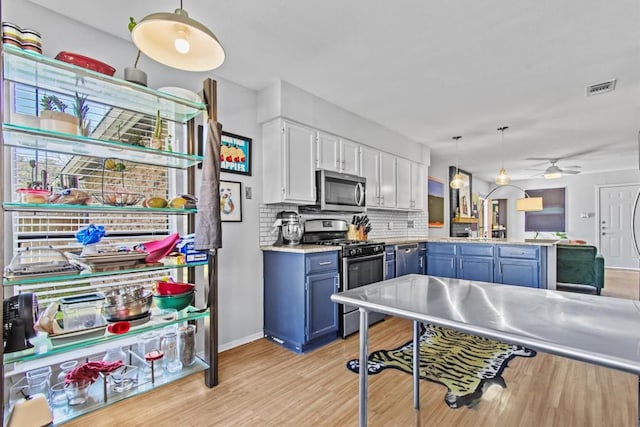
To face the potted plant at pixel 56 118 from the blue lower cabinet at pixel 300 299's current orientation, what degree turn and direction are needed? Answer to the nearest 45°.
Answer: approximately 90° to its right

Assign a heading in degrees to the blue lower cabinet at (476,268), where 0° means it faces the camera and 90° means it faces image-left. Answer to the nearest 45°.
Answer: approximately 0°

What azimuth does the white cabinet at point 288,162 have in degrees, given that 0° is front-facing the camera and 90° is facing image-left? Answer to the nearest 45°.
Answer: approximately 315°

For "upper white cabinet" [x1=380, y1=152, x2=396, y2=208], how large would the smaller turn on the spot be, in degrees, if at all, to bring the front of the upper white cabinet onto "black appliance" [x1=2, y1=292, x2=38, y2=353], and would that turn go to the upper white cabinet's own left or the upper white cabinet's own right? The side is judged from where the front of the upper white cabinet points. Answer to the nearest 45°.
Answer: approximately 90° to the upper white cabinet's own right

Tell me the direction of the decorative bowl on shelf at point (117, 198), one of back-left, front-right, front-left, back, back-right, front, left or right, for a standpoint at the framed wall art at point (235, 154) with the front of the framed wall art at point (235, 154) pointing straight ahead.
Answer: right

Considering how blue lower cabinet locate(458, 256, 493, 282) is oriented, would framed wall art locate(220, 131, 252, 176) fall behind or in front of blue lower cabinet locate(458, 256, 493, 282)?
in front

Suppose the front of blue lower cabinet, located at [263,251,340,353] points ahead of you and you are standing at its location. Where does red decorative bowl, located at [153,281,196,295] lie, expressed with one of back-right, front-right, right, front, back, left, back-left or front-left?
right

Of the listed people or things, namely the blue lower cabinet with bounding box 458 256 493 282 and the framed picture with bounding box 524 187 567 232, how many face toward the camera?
2

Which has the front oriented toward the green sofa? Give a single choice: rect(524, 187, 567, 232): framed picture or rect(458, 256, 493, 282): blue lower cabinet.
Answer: the framed picture

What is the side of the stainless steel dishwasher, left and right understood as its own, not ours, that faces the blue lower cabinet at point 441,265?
left

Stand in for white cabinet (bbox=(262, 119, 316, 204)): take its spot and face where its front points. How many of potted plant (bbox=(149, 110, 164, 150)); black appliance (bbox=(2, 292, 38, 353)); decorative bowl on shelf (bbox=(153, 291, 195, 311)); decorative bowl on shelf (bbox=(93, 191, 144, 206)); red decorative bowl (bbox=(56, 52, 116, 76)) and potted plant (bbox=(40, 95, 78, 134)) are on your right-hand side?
6

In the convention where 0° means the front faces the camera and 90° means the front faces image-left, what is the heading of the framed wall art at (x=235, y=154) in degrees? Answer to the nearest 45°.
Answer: approximately 315°

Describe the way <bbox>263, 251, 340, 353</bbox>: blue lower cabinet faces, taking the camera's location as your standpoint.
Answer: facing the viewer and to the right of the viewer

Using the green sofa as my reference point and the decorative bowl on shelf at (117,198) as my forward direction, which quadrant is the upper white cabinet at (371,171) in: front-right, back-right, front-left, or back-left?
front-right

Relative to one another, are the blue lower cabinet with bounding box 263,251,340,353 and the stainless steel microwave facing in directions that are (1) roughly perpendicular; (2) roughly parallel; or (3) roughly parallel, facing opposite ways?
roughly parallel
